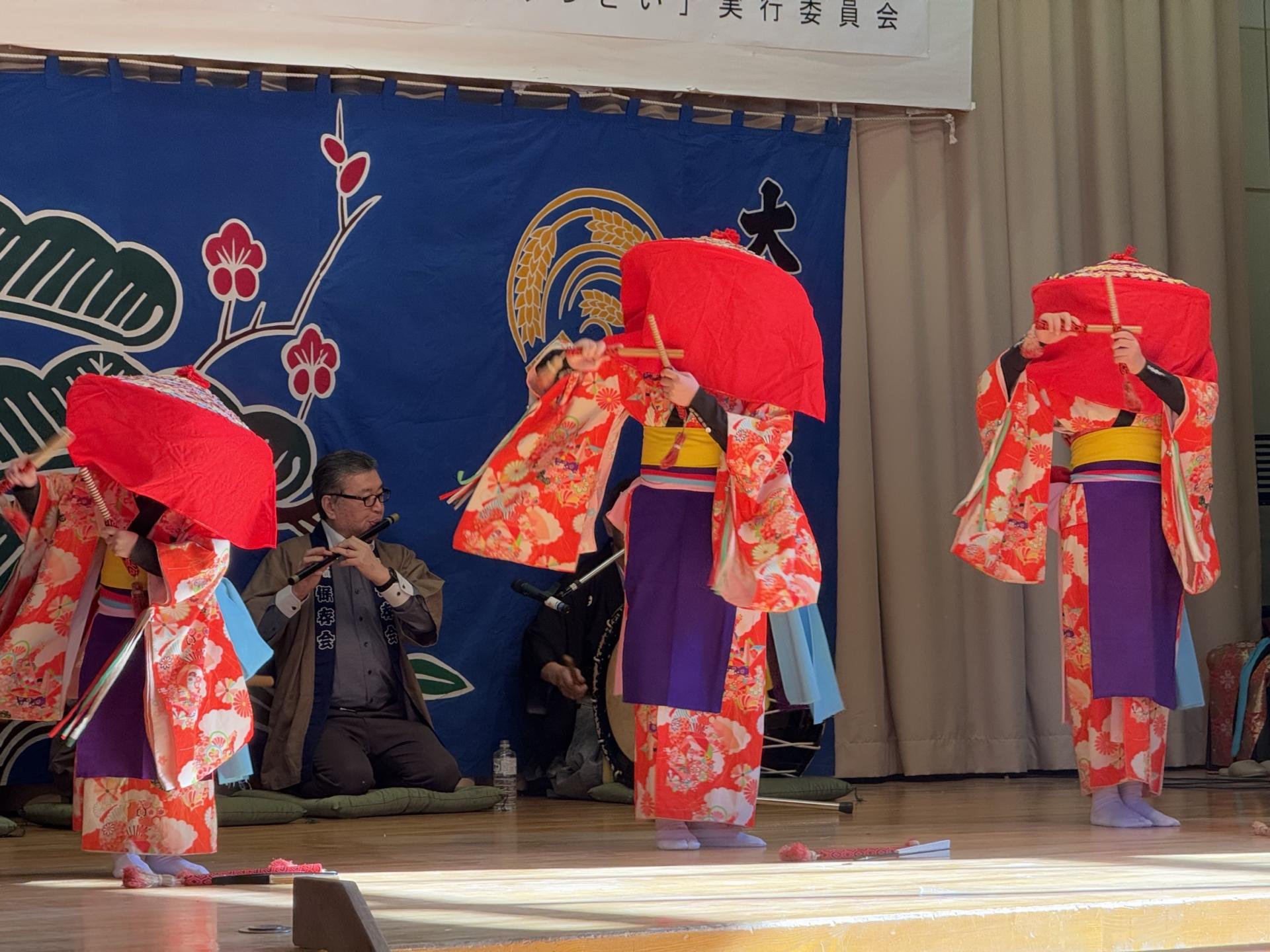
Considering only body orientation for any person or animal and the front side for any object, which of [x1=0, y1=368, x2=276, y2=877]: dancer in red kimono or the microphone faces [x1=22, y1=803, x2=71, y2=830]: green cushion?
the microphone

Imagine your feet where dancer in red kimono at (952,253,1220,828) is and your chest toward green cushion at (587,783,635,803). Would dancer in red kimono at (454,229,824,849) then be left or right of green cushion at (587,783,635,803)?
left

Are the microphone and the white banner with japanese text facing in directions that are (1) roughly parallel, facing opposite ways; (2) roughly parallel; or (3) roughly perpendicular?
roughly perpendicular

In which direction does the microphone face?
to the viewer's left

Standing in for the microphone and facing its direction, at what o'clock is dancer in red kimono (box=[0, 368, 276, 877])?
The dancer in red kimono is roughly at 10 o'clock from the microphone.

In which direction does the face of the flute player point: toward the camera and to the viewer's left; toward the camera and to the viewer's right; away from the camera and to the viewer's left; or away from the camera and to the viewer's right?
toward the camera and to the viewer's right

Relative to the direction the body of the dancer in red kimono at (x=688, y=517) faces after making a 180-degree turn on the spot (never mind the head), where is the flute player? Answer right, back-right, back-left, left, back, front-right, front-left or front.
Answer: left

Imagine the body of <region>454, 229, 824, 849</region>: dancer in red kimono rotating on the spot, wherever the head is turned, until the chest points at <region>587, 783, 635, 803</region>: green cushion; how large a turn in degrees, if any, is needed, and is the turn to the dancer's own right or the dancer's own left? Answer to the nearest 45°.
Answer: approximately 135° to the dancer's own right

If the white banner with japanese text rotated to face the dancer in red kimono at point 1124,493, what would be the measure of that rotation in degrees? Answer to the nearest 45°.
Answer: approximately 45° to its left

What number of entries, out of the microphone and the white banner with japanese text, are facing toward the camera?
1
